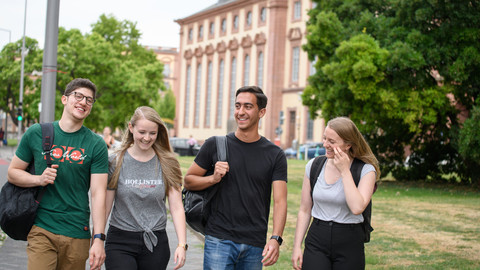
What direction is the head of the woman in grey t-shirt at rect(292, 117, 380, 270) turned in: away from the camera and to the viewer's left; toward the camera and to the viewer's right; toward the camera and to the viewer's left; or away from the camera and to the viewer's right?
toward the camera and to the viewer's left

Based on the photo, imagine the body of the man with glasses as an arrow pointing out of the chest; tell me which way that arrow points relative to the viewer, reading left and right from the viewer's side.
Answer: facing the viewer

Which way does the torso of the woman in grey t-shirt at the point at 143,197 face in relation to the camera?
toward the camera

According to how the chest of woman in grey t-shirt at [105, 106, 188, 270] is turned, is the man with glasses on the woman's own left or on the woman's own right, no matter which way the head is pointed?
on the woman's own right

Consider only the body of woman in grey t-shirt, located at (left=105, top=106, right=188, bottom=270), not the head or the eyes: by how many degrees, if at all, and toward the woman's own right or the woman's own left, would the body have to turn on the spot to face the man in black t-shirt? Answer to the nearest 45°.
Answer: approximately 90° to the woman's own left

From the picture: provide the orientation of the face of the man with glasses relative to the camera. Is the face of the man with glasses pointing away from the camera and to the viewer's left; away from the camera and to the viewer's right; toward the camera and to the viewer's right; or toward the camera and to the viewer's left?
toward the camera and to the viewer's right

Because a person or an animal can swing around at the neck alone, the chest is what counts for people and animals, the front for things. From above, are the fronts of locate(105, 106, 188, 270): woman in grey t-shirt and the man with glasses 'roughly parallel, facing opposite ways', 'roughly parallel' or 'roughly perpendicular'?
roughly parallel

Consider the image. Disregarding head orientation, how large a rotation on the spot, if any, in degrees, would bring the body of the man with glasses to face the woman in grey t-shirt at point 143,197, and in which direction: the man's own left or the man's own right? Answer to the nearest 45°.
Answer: approximately 90° to the man's own left

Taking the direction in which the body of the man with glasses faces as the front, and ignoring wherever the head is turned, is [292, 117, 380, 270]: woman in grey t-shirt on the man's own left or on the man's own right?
on the man's own left

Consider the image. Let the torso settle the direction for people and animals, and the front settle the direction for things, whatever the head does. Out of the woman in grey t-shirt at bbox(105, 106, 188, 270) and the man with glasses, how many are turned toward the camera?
2
